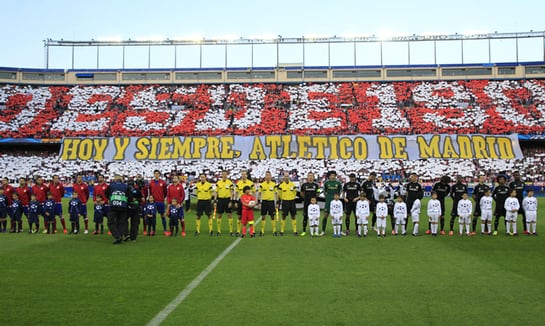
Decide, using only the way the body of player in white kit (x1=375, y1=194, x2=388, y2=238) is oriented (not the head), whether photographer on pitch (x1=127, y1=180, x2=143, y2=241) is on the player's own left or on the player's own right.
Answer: on the player's own right

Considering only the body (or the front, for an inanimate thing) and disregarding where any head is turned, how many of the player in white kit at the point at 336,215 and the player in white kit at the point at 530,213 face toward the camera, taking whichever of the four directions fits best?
2

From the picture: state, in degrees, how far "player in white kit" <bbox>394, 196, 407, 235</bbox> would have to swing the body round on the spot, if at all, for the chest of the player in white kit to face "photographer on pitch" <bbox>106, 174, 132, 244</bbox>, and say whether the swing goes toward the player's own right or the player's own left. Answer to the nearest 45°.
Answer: approximately 45° to the player's own right

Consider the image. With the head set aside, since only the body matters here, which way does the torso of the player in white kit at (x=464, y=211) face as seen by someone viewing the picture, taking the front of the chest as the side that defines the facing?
toward the camera

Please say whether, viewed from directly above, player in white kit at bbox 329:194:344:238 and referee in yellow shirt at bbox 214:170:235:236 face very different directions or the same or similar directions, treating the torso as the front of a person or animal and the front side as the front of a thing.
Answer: same or similar directions

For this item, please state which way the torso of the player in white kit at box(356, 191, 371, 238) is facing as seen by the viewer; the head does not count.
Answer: toward the camera

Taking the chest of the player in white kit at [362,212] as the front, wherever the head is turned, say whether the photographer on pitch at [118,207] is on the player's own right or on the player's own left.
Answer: on the player's own right

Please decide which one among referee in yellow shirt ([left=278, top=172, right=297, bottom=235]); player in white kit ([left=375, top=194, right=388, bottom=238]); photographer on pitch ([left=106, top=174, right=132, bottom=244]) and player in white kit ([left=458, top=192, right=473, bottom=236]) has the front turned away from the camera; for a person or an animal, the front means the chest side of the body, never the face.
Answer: the photographer on pitch

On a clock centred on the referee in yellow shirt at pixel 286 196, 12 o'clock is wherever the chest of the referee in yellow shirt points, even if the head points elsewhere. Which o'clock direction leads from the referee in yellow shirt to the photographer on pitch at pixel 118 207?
The photographer on pitch is roughly at 2 o'clock from the referee in yellow shirt.

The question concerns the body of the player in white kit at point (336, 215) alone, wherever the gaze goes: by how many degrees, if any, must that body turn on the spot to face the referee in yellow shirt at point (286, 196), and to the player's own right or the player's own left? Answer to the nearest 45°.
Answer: approximately 90° to the player's own right

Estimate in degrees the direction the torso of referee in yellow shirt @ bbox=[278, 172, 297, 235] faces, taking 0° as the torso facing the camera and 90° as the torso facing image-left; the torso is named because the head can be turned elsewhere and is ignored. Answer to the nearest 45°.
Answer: approximately 0°

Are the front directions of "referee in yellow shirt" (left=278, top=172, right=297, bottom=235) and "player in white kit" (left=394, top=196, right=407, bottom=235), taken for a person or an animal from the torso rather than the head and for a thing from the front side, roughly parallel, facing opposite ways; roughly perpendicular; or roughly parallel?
roughly parallel
